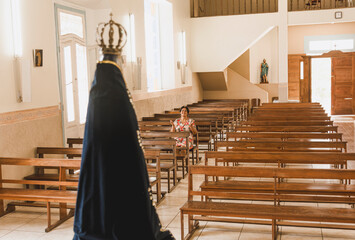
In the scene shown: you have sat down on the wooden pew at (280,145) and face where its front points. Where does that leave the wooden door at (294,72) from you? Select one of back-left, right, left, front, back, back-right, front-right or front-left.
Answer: back

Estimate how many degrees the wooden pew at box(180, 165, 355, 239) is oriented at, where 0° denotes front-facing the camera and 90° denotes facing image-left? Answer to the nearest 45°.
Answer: approximately 0°

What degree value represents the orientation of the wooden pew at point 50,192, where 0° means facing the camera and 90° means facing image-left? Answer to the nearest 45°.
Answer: approximately 45°

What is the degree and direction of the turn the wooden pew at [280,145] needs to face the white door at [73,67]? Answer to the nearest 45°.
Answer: approximately 90° to its right

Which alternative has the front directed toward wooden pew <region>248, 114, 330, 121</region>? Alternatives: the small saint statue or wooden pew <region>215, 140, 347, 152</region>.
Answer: the small saint statue

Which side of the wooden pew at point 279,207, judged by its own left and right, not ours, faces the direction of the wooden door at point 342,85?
back
